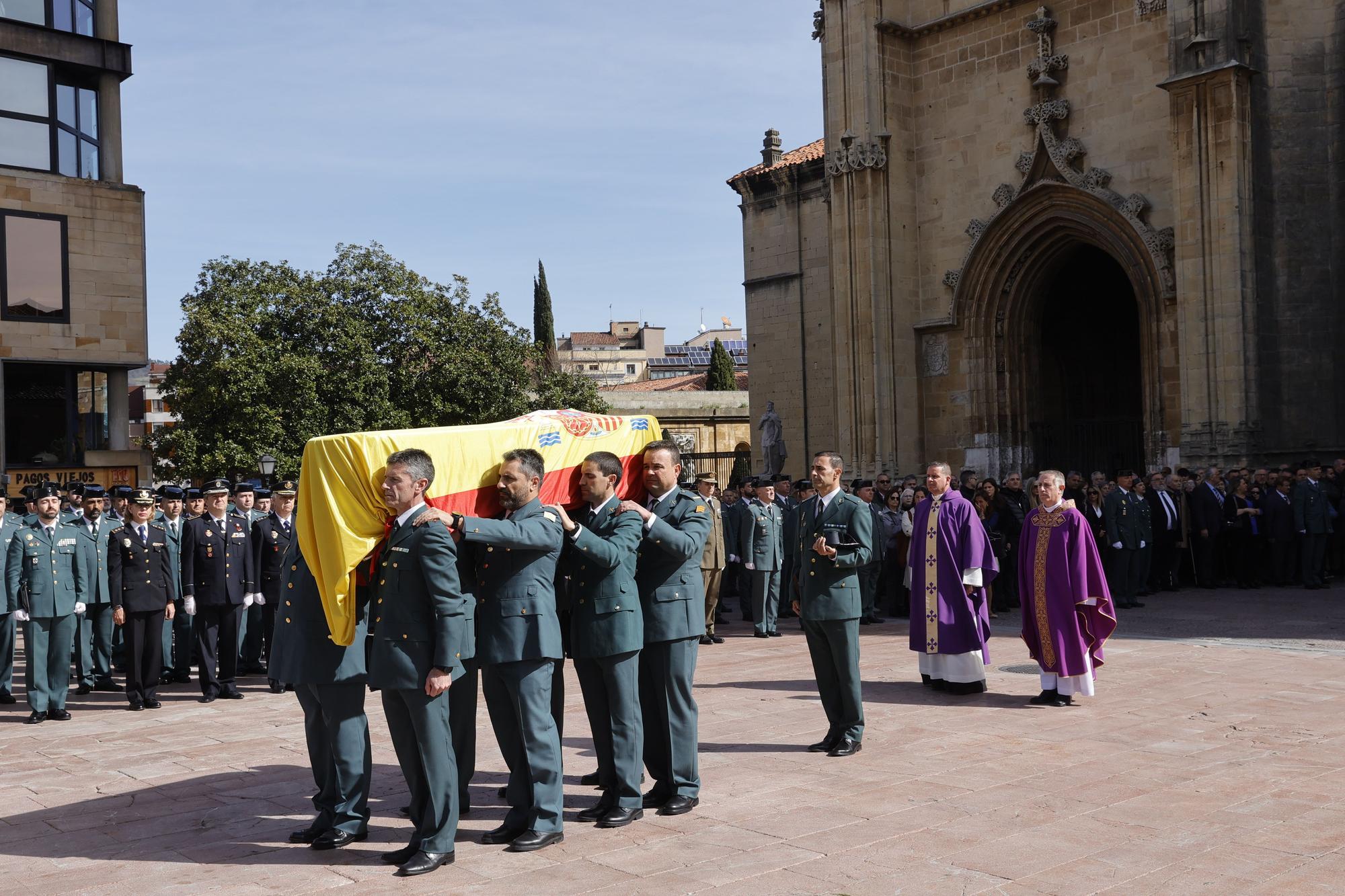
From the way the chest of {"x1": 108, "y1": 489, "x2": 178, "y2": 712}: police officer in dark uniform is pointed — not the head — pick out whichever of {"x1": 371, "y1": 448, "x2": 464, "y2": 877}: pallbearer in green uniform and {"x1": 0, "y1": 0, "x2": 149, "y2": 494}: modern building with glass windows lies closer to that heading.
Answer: the pallbearer in green uniform

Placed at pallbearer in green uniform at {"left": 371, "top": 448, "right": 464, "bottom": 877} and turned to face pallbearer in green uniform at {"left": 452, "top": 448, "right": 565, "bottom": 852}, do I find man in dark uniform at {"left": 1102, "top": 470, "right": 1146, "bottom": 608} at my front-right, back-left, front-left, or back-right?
front-left

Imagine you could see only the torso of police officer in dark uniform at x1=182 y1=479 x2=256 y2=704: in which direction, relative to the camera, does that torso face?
toward the camera

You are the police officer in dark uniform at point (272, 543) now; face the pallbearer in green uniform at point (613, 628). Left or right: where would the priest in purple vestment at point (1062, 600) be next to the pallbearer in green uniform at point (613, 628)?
left

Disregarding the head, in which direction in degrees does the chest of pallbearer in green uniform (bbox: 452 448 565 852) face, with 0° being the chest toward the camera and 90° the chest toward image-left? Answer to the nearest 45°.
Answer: approximately 45°

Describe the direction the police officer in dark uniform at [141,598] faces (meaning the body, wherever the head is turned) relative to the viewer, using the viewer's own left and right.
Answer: facing the viewer

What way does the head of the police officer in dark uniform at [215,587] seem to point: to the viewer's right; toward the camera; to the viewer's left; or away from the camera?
toward the camera

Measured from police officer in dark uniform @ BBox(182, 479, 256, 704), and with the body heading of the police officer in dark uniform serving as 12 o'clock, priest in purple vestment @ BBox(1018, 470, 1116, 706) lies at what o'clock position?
The priest in purple vestment is roughly at 10 o'clock from the police officer in dark uniform.

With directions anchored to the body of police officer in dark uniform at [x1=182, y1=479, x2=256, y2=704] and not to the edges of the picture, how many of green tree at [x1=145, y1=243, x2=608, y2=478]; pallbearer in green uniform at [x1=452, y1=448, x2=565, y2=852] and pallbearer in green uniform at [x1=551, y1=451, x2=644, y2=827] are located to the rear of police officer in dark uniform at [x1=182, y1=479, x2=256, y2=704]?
1

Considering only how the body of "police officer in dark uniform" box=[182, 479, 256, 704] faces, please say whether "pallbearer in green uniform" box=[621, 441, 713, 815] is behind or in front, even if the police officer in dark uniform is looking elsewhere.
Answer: in front

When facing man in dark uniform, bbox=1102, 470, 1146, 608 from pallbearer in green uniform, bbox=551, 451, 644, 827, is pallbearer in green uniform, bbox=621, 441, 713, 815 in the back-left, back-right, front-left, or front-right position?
front-right

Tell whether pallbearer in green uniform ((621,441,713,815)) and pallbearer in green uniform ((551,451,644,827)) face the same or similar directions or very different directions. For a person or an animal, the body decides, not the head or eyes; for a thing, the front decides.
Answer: same or similar directions

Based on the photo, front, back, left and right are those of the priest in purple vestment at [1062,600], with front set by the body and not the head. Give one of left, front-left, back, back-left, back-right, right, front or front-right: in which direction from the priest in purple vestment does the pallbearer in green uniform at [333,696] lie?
front

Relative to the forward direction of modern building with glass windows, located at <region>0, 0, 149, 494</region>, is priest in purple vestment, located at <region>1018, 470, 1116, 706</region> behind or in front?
in front

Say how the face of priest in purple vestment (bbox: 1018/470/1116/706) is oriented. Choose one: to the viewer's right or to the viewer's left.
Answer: to the viewer's left

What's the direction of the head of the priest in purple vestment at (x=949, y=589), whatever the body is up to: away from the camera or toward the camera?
toward the camera

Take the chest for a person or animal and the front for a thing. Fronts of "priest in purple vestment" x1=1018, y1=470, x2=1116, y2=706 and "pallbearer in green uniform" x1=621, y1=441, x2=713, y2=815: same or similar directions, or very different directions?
same or similar directions

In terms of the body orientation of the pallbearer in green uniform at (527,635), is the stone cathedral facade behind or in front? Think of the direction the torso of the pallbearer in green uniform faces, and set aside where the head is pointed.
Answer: behind

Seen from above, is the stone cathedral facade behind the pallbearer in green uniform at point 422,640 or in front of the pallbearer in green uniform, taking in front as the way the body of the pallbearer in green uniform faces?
behind

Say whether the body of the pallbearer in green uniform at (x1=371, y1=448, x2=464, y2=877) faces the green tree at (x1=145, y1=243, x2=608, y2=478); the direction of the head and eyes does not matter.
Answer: no

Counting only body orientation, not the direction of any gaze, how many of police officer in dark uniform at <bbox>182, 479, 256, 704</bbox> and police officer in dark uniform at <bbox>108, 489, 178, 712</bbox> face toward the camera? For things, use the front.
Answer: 2
